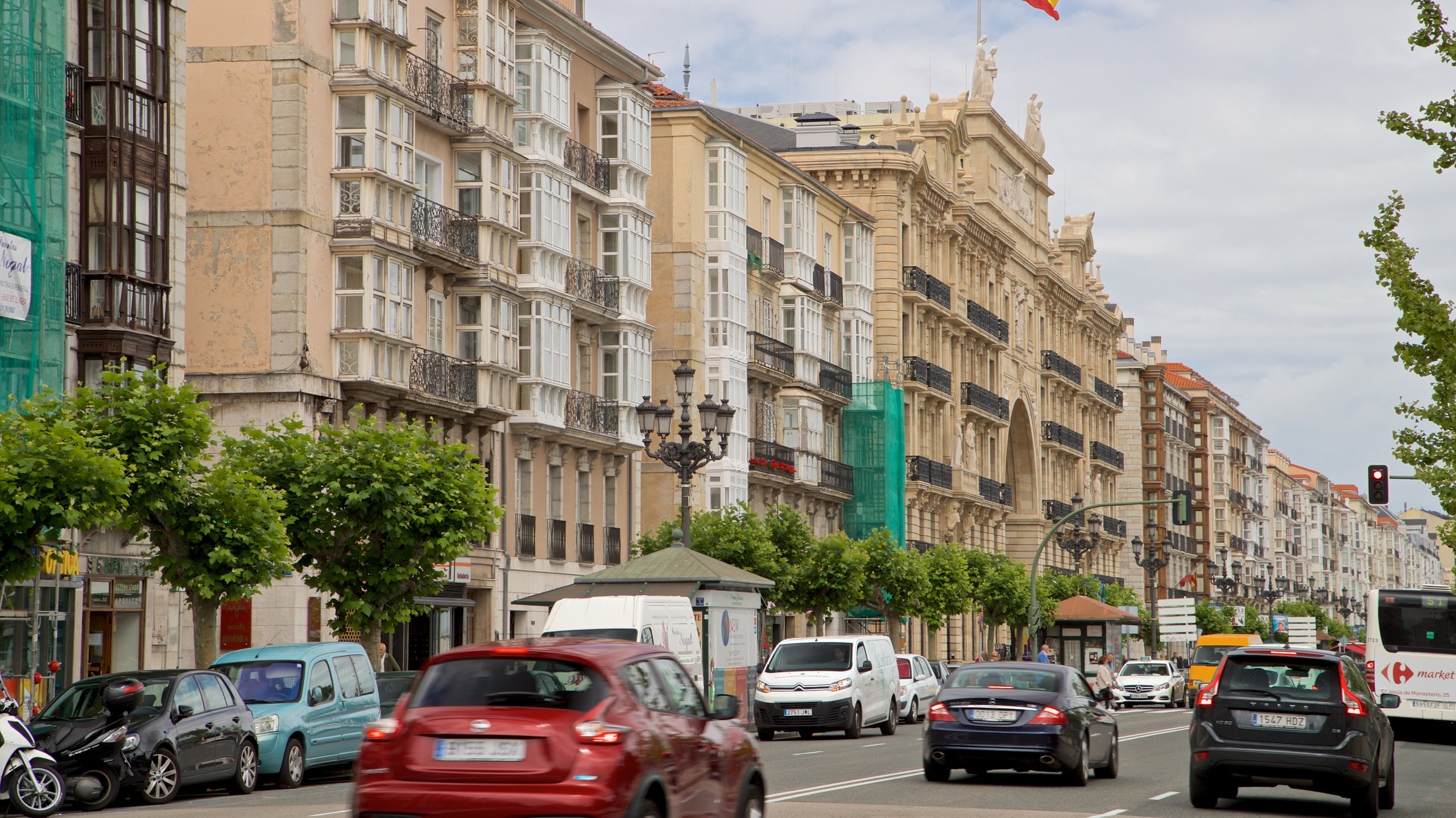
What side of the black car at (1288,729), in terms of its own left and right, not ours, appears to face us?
back

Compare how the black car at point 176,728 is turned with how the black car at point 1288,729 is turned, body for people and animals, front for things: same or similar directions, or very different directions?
very different directions

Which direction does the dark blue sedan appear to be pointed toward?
away from the camera

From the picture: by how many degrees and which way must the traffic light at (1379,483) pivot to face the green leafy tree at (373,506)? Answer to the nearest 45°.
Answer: approximately 45° to its right

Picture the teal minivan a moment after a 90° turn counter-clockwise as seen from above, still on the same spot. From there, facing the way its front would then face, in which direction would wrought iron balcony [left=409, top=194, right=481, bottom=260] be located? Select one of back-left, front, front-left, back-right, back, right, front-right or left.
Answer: back-left

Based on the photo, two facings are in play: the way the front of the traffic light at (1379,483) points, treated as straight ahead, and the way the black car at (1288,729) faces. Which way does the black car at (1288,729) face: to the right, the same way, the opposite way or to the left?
the opposite way

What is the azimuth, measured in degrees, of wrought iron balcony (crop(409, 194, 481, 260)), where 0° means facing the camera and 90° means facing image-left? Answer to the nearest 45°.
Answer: approximately 315°

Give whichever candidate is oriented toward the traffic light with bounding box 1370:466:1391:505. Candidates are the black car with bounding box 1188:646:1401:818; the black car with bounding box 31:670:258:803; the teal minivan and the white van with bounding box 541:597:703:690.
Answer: the black car with bounding box 1188:646:1401:818

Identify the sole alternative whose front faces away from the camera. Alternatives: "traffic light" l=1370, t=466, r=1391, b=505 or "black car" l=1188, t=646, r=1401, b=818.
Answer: the black car

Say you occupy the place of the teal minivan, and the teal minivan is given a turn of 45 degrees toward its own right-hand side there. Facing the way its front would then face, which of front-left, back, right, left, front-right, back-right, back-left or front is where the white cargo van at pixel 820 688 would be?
back-right

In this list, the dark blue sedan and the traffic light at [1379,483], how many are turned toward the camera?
1

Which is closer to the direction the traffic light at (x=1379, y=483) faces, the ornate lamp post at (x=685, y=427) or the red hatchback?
the red hatchback

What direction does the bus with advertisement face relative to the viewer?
away from the camera
